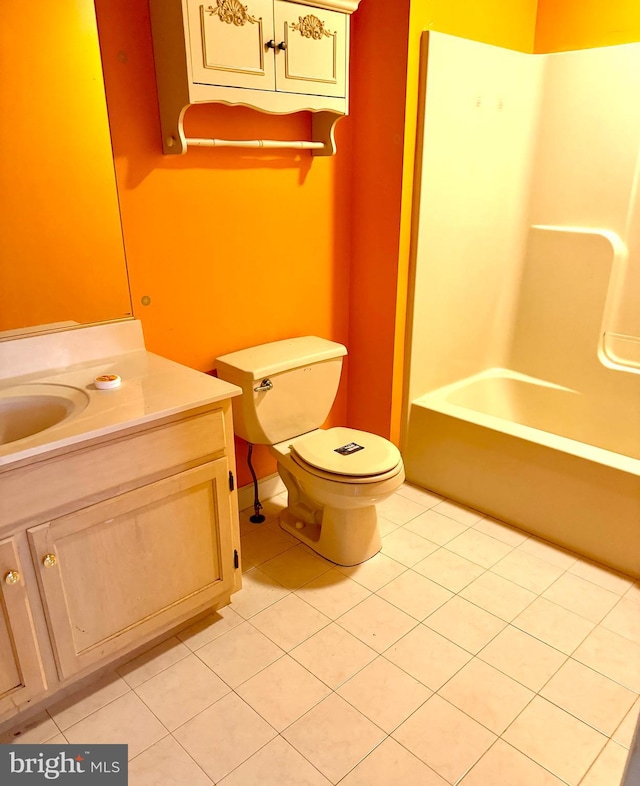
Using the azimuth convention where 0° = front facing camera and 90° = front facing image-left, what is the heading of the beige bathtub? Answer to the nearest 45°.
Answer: approximately 45°

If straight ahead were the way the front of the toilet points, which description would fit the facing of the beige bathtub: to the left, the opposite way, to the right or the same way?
to the right

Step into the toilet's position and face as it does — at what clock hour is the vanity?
The vanity is roughly at 3 o'clock from the toilet.

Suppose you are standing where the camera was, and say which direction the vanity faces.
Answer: facing the viewer and to the right of the viewer

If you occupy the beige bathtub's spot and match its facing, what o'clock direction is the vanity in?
The vanity is roughly at 12 o'clock from the beige bathtub.
